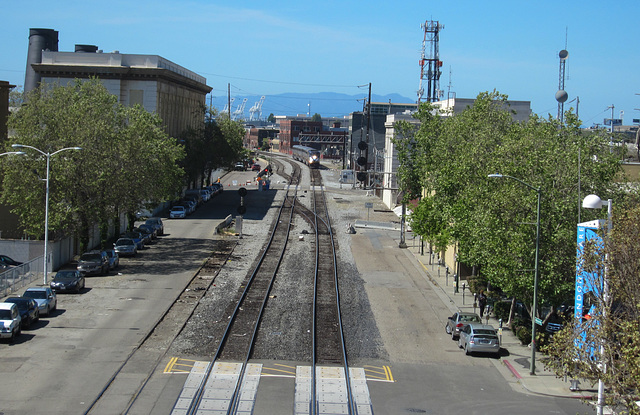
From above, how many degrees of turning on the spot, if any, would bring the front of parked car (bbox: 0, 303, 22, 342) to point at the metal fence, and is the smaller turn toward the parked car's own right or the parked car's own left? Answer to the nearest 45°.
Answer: approximately 135° to the parked car's own right

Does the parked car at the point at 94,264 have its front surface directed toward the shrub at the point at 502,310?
no

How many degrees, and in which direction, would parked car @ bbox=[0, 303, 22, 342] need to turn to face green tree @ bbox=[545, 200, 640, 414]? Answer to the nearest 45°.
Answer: approximately 90° to its left

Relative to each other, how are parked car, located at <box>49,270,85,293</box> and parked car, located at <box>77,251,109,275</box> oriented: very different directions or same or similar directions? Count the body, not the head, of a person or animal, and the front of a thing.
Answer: same or similar directions

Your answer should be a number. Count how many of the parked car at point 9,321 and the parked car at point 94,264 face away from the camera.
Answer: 0

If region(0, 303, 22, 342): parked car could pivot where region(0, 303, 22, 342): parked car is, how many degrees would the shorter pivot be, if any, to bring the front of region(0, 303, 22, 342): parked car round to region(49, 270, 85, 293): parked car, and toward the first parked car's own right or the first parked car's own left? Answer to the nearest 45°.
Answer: approximately 135° to the first parked car's own right

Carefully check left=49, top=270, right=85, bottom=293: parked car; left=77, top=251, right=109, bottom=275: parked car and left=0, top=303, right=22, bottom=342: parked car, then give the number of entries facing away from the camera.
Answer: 0

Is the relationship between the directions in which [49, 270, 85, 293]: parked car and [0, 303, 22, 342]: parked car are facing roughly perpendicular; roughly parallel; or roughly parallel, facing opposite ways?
roughly parallel

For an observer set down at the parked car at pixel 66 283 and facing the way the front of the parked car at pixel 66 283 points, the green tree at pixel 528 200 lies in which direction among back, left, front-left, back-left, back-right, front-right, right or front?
left

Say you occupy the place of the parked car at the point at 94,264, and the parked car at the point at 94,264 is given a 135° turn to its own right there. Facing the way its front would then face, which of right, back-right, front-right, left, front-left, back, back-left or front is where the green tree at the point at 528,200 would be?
back-right

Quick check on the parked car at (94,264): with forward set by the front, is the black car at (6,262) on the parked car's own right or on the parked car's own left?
on the parked car's own right

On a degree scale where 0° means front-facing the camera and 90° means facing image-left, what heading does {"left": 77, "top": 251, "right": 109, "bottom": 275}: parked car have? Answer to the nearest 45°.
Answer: approximately 45°

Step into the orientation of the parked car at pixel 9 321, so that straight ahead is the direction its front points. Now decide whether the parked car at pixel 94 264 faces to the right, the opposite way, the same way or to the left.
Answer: the same way

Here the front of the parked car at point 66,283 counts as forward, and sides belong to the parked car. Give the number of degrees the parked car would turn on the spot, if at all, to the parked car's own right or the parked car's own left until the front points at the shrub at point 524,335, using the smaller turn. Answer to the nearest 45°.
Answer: approximately 90° to the parked car's own left

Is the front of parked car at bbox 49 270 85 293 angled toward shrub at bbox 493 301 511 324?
no

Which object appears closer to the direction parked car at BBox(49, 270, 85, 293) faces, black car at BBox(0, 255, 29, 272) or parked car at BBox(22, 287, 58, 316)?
the parked car

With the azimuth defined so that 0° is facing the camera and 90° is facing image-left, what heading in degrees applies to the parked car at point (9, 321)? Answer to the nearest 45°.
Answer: approximately 45°

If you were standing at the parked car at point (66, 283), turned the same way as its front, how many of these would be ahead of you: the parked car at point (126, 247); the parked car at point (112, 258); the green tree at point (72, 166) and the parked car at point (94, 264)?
0
